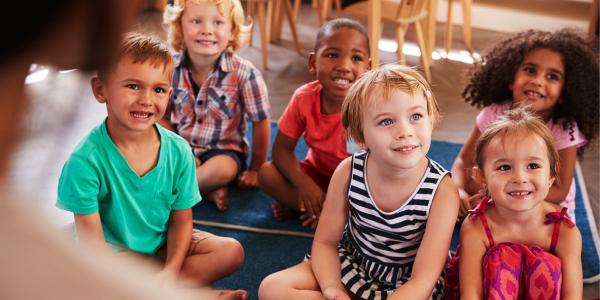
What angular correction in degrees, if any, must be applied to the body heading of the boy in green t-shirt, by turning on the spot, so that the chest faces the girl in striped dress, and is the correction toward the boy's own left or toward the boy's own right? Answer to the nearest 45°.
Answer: approximately 45° to the boy's own left

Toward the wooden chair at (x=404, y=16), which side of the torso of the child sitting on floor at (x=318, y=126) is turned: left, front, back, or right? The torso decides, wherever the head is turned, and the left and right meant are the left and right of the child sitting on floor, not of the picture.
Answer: back

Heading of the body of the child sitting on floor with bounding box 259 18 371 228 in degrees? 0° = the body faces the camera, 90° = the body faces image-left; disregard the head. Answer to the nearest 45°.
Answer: approximately 0°

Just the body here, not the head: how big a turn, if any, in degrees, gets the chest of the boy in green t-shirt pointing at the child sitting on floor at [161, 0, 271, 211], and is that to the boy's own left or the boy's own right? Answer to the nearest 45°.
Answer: approximately 135° to the boy's own left

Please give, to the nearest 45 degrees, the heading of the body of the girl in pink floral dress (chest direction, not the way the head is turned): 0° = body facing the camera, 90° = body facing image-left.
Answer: approximately 0°

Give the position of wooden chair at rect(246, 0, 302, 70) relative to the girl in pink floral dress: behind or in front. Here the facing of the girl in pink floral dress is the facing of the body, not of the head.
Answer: behind

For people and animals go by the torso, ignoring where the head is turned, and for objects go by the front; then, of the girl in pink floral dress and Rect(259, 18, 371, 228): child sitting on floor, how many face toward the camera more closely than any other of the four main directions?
2
